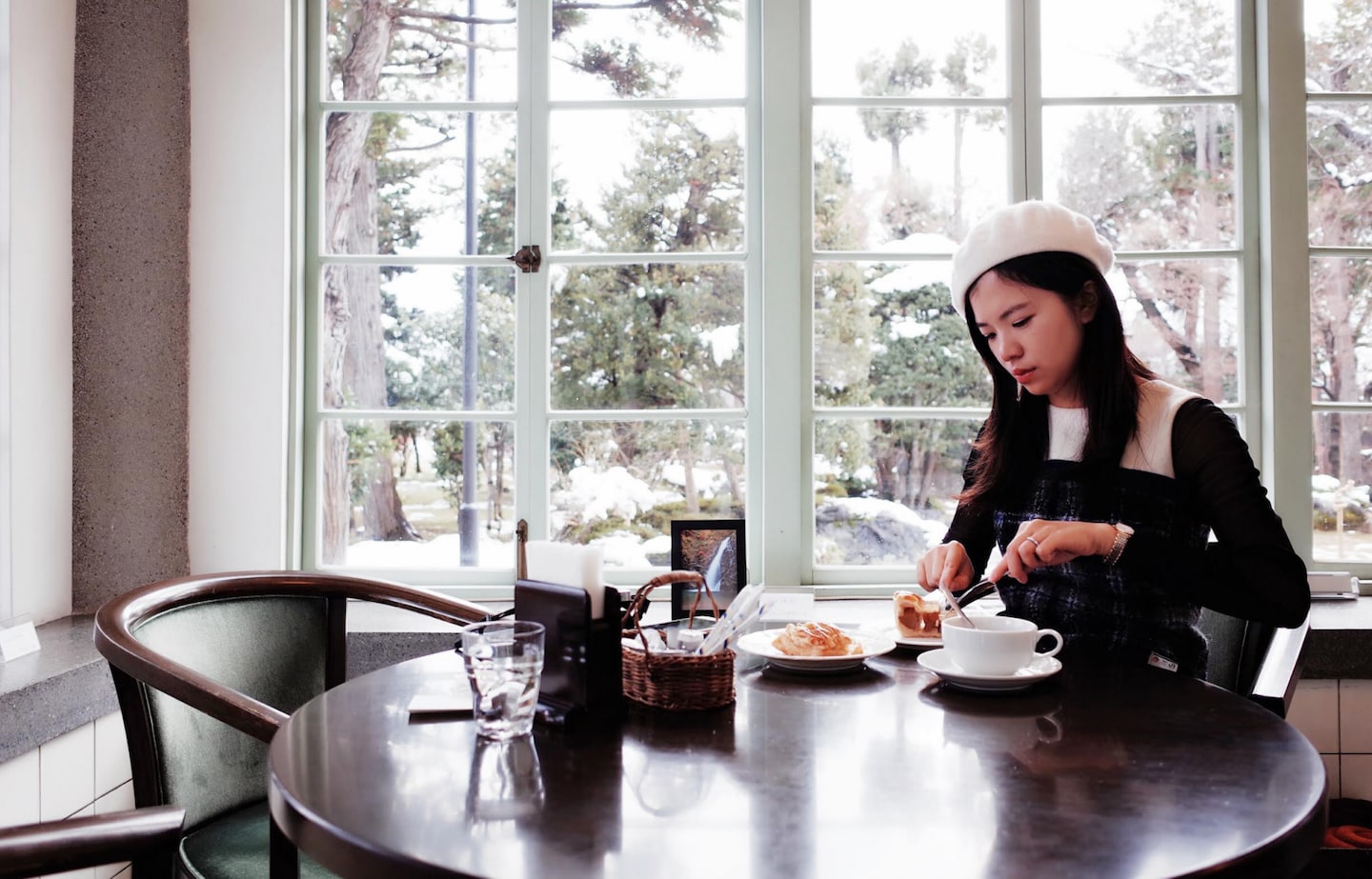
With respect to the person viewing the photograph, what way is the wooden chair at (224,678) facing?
facing the viewer and to the right of the viewer

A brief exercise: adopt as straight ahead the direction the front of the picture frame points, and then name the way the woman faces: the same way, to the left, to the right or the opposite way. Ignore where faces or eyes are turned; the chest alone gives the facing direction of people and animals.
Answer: to the right

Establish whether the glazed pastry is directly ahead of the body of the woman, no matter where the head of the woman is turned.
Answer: yes

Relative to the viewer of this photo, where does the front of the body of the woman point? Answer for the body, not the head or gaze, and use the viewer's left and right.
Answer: facing the viewer and to the left of the viewer

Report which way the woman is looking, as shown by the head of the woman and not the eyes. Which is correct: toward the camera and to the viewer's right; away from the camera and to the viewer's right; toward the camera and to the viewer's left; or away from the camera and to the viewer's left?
toward the camera and to the viewer's left

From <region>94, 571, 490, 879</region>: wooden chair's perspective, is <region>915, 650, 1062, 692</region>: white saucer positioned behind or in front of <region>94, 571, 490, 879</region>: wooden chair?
in front

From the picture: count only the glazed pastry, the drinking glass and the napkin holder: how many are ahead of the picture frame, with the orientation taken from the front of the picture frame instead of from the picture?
3

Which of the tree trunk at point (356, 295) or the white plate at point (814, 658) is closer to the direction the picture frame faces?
the white plate

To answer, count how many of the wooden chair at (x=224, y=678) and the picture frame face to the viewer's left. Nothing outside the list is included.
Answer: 0

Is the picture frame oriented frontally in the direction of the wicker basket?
yes

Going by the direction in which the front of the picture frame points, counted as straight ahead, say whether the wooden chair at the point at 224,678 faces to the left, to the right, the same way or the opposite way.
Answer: to the left

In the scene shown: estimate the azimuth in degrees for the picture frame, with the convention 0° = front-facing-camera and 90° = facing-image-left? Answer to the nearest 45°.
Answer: approximately 0°

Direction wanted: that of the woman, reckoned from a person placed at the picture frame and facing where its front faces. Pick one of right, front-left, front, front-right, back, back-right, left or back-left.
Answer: front-left

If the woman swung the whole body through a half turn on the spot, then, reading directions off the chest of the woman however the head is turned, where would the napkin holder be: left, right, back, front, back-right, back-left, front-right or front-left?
back

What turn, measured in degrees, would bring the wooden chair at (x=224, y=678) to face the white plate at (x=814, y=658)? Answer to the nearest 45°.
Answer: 0° — it already faces it

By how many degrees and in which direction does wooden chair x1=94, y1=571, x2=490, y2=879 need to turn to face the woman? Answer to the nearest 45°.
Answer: approximately 45° to its left

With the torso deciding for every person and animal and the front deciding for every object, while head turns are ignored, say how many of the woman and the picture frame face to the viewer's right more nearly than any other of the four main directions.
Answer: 0

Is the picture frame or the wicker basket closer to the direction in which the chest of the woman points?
the wicker basket
